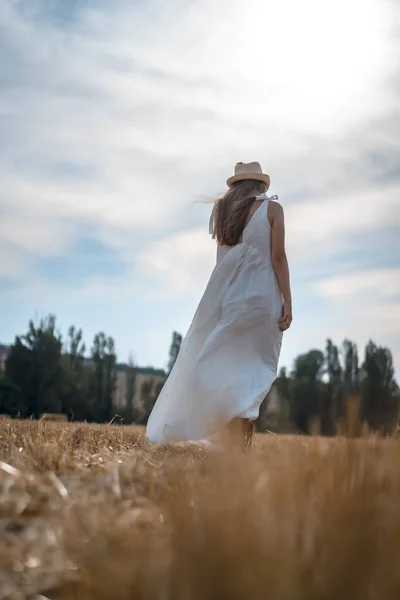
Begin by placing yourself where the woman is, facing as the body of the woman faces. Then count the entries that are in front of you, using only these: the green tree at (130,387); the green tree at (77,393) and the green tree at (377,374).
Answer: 3

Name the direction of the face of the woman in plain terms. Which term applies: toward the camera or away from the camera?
away from the camera

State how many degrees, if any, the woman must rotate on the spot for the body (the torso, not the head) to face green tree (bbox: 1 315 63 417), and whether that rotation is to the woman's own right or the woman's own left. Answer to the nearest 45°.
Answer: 0° — they already face it

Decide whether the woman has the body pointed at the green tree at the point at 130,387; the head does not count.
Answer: yes

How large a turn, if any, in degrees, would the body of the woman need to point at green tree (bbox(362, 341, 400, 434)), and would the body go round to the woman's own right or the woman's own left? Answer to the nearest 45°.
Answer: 0° — they already face it

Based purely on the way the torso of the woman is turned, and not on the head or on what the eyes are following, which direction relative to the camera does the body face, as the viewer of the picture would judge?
away from the camera
